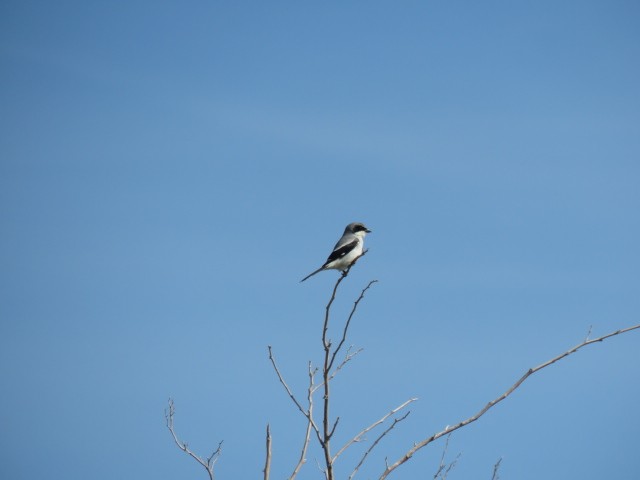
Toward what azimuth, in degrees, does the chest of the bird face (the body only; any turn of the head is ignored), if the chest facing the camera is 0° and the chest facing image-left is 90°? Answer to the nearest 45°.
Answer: approximately 270°
